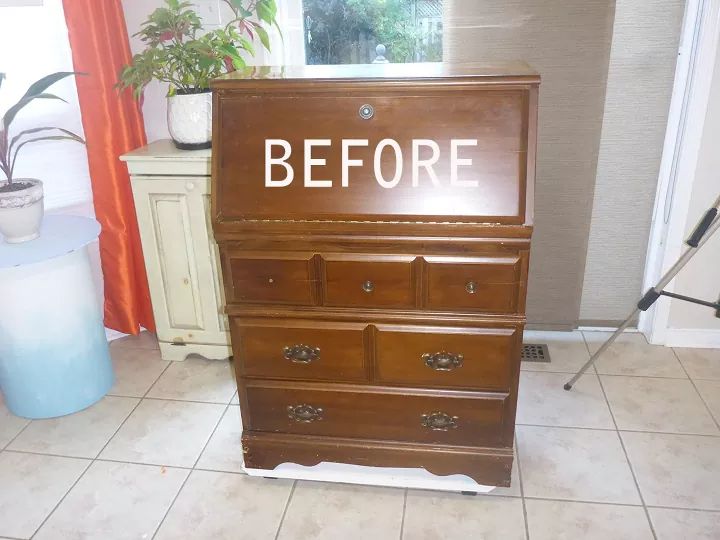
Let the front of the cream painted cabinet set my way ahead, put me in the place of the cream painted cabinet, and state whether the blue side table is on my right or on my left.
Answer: on my right

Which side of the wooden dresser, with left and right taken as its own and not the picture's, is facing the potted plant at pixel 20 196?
right

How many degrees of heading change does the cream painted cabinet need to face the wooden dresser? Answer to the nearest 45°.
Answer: approximately 45° to its left

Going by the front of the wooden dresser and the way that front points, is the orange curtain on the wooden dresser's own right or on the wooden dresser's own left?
on the wooden dresser's own right

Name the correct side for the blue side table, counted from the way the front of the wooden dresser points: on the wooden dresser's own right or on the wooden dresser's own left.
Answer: on the wooden dresser's own right

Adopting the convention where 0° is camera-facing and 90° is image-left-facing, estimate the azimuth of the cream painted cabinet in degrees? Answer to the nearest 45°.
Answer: approximately 0°

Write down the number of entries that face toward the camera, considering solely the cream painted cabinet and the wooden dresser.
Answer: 2

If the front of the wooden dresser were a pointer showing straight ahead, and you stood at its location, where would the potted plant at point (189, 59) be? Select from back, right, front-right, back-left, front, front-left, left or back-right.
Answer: back-right

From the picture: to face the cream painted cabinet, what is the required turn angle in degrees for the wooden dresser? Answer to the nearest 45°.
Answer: approximately 135° to its right
